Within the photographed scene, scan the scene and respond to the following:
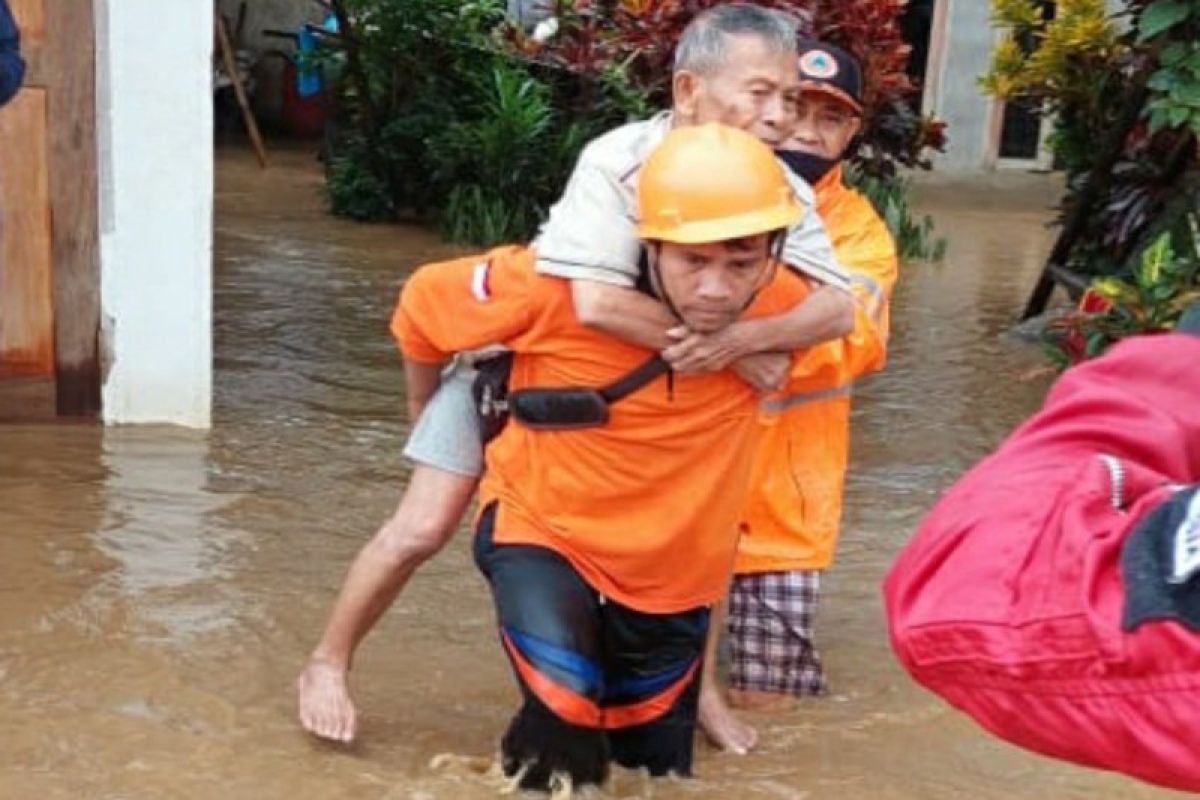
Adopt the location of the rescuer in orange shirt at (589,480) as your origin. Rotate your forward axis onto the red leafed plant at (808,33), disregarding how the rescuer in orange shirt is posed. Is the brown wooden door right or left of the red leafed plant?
left

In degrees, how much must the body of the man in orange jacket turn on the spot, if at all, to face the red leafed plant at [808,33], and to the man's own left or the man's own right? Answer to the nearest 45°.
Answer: approximately 135° to the man's own right

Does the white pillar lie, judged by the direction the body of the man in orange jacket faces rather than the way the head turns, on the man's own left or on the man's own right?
on the man's own right

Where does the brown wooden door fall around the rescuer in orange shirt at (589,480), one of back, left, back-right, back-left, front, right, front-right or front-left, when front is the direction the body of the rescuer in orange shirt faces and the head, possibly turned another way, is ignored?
back-right

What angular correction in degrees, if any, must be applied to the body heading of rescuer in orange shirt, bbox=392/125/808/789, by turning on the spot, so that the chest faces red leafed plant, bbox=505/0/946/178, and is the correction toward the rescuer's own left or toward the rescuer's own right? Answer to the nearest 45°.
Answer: approximately 180°

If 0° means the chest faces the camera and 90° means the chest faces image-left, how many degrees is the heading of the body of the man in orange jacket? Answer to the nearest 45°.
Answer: approximately 45°

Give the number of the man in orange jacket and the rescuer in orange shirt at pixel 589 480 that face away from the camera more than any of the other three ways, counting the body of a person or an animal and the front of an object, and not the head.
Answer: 0

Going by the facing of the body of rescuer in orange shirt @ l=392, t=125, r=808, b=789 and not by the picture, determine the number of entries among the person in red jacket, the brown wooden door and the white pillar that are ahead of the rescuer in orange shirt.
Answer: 1

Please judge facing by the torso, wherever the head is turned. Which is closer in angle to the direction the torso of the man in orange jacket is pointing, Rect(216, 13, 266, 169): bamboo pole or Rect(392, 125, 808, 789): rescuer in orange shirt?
the rescuer in orange shirt

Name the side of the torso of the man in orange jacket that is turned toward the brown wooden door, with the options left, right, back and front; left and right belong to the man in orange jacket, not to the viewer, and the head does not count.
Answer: right

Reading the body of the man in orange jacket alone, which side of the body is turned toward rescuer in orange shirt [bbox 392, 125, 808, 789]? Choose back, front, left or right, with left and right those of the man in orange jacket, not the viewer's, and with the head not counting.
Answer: front

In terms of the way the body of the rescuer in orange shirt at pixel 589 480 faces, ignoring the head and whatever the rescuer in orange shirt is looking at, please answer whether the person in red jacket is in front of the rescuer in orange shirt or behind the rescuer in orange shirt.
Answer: in front

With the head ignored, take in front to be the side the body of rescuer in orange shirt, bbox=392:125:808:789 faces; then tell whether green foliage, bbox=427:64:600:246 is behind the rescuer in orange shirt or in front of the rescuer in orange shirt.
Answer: behind
